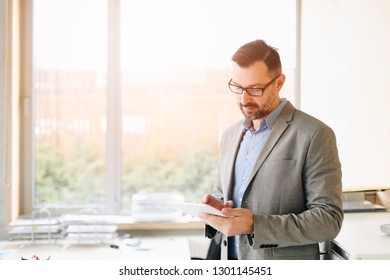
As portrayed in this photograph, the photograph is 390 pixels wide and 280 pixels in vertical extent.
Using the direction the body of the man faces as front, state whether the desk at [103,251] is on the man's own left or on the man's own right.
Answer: on the man's own right

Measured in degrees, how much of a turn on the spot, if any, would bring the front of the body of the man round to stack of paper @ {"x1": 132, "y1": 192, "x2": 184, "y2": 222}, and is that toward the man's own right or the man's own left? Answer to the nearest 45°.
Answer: approximately 90° to the man's own right

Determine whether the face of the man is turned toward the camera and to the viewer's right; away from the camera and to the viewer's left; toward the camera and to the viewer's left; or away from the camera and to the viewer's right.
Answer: toward the camera and to the viewer's left

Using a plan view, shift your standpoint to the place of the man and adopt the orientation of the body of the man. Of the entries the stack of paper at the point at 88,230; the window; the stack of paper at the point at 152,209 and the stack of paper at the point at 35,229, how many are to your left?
0

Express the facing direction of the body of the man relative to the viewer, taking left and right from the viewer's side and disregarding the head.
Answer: facing the viewer and to the left of the viewer

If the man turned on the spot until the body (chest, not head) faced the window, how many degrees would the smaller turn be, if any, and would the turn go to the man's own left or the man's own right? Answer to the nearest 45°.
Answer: approximately 90° to the man's own right

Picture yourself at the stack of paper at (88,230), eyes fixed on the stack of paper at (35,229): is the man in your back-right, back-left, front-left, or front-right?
back-left

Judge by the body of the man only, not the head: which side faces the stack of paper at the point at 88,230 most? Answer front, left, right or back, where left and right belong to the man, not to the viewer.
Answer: right

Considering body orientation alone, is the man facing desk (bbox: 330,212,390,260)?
no

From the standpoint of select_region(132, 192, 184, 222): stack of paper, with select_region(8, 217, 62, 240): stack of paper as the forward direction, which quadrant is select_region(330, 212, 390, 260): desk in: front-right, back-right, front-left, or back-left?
back-left

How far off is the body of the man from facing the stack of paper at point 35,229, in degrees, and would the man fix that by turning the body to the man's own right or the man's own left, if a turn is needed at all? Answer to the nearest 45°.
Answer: approximately 90° to the man's own right
